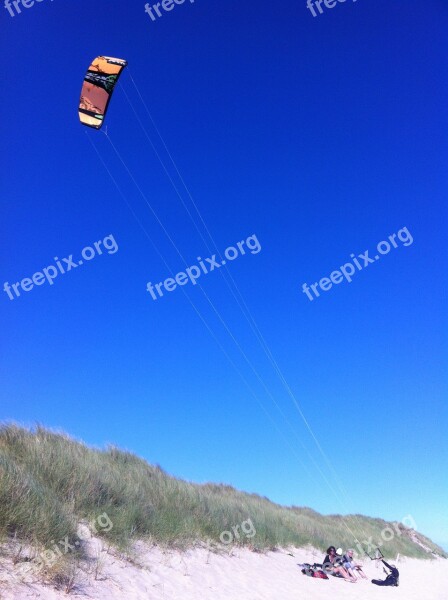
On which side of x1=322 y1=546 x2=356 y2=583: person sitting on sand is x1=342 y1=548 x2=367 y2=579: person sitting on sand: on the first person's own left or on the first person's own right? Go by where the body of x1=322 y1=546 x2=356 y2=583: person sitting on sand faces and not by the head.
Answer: on the first person's own left

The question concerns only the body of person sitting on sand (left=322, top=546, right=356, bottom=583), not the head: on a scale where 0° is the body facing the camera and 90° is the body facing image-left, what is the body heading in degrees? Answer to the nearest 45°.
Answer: approximately 315°

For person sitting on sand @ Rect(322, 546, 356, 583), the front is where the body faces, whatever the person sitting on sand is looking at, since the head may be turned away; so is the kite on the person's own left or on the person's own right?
on the person's own right
